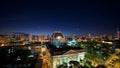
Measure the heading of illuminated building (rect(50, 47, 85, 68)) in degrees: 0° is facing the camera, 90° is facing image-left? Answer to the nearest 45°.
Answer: approximately 315°
